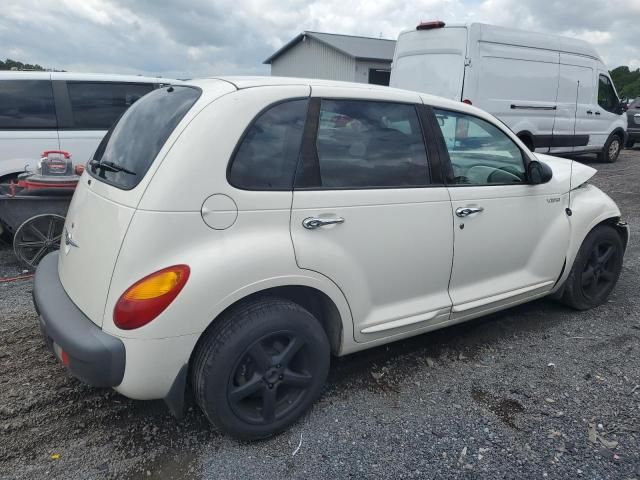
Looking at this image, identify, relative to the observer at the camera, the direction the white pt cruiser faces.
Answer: facing away from the viewer and to the right of the viewer

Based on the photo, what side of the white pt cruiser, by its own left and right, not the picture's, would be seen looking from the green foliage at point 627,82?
front

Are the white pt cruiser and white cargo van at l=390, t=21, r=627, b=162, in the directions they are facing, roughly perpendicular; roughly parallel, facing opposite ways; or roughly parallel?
roughly parallel

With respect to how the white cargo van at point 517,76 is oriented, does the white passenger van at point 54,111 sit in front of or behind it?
behind

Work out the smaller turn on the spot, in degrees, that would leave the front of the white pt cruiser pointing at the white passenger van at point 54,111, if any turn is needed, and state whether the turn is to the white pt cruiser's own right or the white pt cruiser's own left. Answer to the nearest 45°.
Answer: approximately 90° to the white pt cruiser's own left

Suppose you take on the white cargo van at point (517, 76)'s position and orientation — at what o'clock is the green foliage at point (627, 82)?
The green foliage is roughly at 11 o'clock from the white cargo van.

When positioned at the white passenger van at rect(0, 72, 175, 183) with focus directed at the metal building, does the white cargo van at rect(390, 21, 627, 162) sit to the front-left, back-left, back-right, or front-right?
front-right

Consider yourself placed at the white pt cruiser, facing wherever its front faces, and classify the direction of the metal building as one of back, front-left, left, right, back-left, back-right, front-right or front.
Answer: front-left

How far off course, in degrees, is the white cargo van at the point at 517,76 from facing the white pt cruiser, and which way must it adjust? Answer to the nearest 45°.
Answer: approximately 135° to its right

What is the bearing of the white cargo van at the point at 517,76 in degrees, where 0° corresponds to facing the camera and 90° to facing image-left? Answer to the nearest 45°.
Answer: approximately 225°

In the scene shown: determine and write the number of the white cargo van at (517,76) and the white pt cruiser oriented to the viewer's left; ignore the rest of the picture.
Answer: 0
